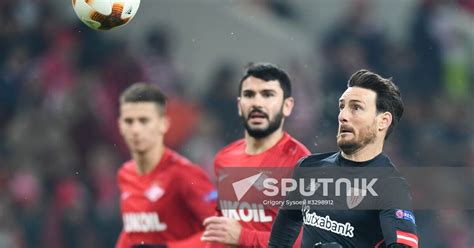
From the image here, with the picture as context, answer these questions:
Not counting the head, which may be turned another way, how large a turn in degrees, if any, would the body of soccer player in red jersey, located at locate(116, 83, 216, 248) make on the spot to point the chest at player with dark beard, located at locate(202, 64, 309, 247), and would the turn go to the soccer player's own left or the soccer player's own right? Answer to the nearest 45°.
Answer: approximately 90° to the soccer player's own left

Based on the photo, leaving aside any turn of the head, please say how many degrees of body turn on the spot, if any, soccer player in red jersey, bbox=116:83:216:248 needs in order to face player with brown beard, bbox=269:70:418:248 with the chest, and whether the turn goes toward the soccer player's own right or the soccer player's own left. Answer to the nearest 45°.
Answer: approximately 90° to the soccer player's own left

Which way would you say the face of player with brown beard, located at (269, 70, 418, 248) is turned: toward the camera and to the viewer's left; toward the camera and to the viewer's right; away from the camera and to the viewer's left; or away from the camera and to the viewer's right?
toward the camera and to the viewer's left

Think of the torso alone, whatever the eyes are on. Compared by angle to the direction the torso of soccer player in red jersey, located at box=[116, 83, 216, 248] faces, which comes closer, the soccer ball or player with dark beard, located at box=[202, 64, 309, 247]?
the soccer ball

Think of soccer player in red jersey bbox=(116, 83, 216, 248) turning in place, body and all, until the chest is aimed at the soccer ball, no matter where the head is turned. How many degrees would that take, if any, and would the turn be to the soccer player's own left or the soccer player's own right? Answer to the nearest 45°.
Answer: approximately 45° to the soccer player's own left

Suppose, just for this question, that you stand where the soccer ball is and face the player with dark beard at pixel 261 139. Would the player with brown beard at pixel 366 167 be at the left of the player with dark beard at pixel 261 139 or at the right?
right

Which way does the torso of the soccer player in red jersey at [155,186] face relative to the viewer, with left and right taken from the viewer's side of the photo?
facing the viewer and to the left of the viewer

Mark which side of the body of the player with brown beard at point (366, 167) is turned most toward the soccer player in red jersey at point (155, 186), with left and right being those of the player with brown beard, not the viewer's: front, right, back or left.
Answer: right

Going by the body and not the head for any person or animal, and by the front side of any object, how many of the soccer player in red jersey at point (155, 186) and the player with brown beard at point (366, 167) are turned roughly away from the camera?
0
